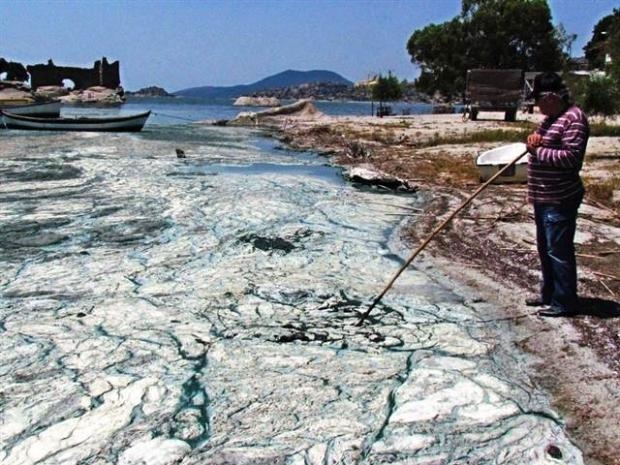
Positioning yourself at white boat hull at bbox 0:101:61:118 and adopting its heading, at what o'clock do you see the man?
The man is roughly at 3 o'clock from the white boat hull.

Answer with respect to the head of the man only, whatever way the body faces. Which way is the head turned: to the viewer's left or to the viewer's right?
to the viewer's left

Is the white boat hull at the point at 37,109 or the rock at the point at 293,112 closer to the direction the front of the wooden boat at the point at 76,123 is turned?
the rock

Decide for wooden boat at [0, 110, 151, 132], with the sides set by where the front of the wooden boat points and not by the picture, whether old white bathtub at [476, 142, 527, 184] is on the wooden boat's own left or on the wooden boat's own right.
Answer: on the wooden boat's own right

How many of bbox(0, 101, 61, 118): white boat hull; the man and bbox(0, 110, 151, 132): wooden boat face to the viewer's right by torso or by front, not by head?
2

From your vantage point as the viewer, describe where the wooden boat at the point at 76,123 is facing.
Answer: facing to the right of the viewer

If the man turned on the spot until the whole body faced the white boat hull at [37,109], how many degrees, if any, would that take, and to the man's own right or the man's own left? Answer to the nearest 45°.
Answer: approximately 45° to the man's own right

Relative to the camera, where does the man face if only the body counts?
to the viewer's left

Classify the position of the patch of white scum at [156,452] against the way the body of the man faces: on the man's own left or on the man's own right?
on the man's own left

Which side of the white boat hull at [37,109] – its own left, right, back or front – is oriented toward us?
right
